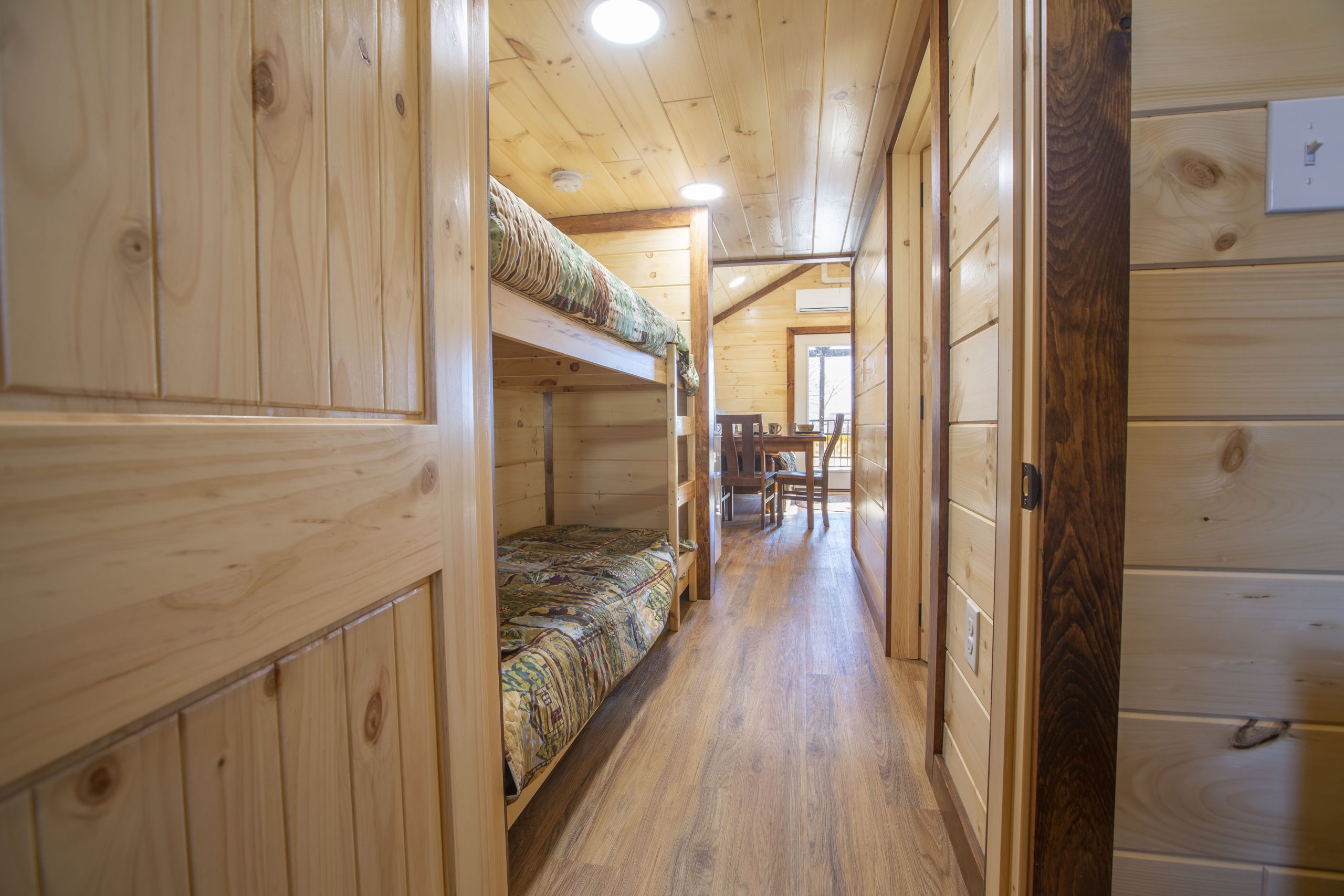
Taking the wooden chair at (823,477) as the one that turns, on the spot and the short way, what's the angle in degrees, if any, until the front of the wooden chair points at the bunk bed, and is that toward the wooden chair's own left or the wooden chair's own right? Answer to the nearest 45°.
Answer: approximately 90° to the wooden chair's own left

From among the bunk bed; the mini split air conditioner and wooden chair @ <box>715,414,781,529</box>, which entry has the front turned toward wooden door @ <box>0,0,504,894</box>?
the mini split air conditioner

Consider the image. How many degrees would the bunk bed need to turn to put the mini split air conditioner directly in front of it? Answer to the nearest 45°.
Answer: approximately 45° to its left

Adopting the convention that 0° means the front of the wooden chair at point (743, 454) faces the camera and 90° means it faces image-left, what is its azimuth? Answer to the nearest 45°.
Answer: approximately 225°

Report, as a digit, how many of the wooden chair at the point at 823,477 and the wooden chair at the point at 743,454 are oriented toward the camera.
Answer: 0

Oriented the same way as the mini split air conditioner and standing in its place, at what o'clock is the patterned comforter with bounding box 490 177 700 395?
The patterned comforter is roughly at 12 o'clock from the mini split air conditioner.

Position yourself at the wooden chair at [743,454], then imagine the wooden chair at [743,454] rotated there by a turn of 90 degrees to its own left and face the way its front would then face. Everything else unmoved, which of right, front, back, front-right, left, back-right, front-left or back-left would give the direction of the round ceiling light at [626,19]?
back-left

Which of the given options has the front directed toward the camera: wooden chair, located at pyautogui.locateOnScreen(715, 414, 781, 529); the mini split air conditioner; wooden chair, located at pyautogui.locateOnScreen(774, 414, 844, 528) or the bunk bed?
the mini split air conditioner

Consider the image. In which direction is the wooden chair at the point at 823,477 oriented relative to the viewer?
to the viewer's left

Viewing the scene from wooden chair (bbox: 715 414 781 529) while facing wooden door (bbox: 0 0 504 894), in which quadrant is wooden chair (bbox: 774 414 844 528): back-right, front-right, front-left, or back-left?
back-left
